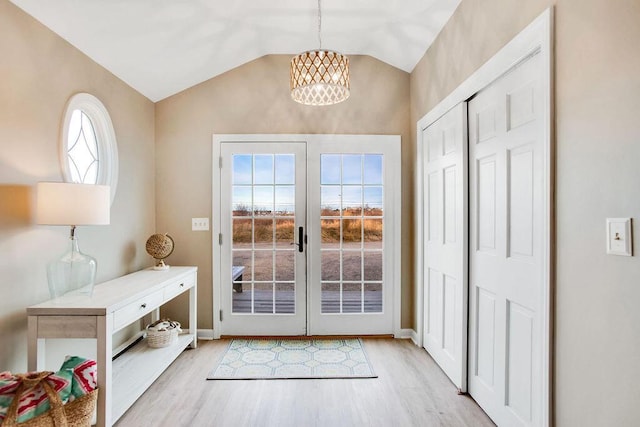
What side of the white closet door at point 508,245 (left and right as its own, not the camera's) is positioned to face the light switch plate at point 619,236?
left

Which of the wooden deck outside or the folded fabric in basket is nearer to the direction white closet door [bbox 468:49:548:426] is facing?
the folded fabric in basket

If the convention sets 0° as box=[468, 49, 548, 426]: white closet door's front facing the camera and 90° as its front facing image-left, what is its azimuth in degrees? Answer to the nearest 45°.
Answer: approximately 45°

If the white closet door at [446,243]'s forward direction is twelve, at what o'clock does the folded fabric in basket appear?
The folded fabric in basket is roughly at 12 o'clock from the white closet door.

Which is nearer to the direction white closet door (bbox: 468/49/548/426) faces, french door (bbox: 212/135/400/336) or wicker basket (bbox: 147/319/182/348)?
the wicker basket

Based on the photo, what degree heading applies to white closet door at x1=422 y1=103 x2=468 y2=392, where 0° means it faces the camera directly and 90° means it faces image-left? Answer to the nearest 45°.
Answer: approximately 45°

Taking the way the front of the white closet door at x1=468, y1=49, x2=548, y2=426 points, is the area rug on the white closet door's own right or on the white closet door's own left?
on the white closet door's own right

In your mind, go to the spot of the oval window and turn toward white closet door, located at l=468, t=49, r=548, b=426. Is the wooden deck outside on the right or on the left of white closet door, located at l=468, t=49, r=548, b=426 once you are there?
left

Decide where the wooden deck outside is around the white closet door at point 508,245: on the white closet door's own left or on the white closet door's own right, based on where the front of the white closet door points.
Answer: on the white closet door's own right

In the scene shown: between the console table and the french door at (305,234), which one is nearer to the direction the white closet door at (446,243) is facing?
the console table

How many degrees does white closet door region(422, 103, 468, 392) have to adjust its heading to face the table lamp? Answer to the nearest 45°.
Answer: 0° — it already faces it
